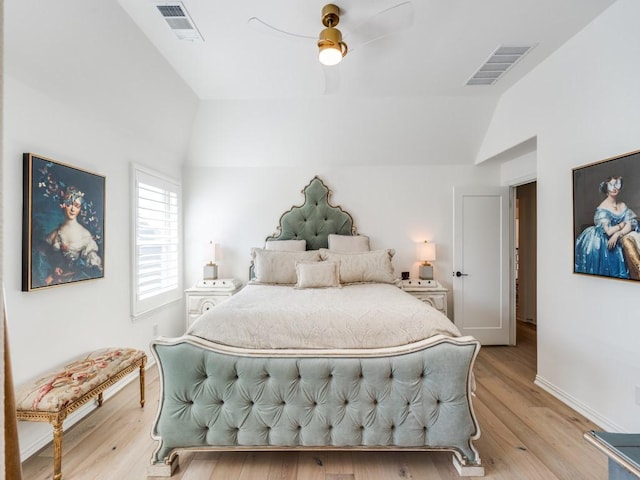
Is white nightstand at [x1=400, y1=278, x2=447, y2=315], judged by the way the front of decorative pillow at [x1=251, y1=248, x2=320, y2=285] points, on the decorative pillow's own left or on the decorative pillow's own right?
on the decorative pillow's own left

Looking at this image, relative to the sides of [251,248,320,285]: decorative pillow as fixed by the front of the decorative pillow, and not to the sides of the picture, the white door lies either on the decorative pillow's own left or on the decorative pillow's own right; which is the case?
on the decorative pillow's own left

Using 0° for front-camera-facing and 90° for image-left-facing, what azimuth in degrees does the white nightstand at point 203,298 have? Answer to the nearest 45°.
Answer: approximately 0°

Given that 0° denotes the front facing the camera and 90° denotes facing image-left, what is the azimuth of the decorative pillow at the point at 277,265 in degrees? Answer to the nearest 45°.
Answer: approximately 0°

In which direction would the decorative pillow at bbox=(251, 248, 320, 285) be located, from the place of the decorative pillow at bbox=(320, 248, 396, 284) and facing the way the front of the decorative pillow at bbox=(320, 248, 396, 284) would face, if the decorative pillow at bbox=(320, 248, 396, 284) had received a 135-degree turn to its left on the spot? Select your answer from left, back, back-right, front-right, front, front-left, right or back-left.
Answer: back-left
